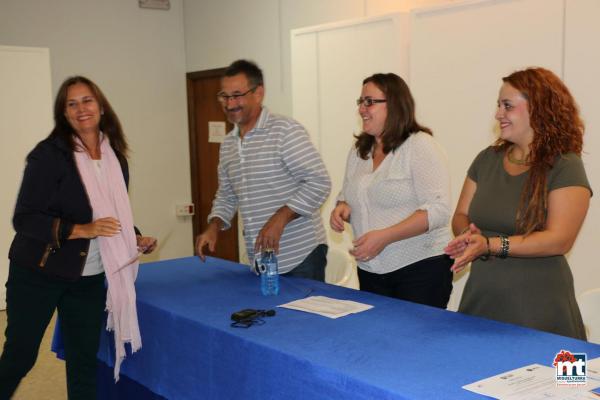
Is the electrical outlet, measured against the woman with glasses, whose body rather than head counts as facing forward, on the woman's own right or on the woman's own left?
on the woman's own right

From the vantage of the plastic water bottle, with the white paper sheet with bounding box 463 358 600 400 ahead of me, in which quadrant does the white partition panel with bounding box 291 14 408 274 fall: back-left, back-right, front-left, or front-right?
back-left

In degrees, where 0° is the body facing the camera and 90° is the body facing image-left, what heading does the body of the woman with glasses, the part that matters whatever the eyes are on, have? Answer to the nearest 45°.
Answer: approximately 45°

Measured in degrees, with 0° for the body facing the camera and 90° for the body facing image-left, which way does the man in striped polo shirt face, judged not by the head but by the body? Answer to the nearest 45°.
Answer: approximately 45°

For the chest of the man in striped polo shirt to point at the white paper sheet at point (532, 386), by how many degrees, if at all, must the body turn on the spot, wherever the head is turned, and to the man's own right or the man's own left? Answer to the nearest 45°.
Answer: approximately 45° to the man's own left

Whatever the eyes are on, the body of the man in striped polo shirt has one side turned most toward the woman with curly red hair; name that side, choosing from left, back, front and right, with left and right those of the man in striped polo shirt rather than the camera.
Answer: left

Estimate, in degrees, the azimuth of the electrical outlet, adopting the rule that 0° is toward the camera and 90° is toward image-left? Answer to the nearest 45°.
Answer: approximately 0°

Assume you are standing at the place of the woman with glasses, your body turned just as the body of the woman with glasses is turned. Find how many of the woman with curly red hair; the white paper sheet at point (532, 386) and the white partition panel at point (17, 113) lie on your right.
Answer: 1
